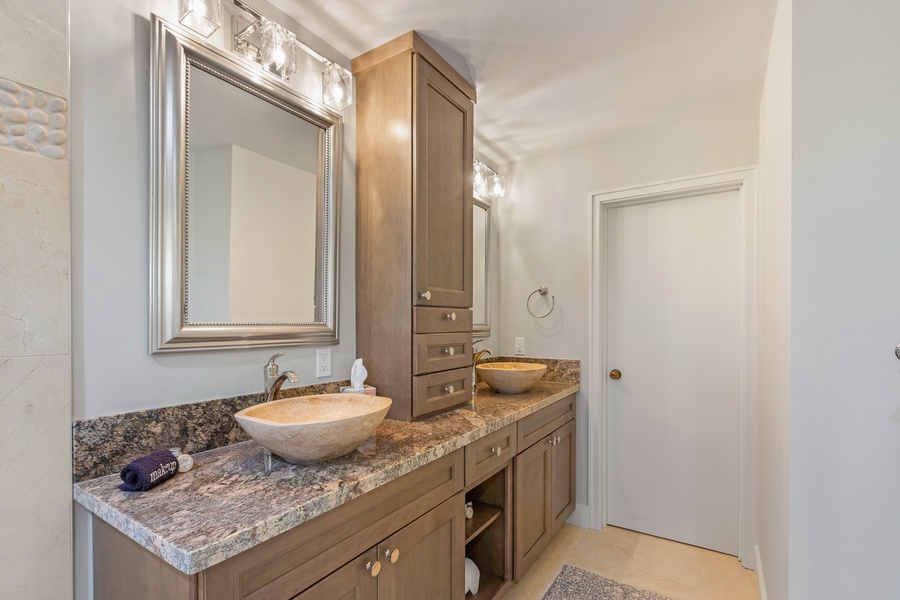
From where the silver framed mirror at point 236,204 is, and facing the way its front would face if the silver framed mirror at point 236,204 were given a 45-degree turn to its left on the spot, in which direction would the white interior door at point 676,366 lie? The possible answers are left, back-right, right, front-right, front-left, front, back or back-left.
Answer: front

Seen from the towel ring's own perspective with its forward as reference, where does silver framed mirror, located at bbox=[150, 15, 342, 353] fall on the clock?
The silver framed mirror is roughly at 1 o'clock from the towel ring.

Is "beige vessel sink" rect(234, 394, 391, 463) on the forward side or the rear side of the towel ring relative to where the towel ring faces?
on the forward side

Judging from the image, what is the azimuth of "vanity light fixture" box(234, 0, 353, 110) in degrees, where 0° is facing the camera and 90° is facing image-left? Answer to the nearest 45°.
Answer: approximately 315°

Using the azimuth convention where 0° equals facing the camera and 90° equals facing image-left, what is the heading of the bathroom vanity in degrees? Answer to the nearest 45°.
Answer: approximately 315°

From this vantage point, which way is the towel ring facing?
toward the camera

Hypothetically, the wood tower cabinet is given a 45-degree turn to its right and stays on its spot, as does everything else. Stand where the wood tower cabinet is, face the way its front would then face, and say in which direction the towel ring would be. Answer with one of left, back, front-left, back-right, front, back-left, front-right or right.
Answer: back-left

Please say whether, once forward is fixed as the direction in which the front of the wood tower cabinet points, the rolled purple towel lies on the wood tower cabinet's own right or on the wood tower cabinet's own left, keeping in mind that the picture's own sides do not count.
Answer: on the wood tower cabinet's own right

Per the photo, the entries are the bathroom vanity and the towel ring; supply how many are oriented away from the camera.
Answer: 0

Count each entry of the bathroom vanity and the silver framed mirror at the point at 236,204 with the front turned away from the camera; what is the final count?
0

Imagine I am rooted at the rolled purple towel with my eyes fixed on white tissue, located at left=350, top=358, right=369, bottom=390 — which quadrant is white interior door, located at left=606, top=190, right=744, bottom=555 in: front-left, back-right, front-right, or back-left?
front-right
